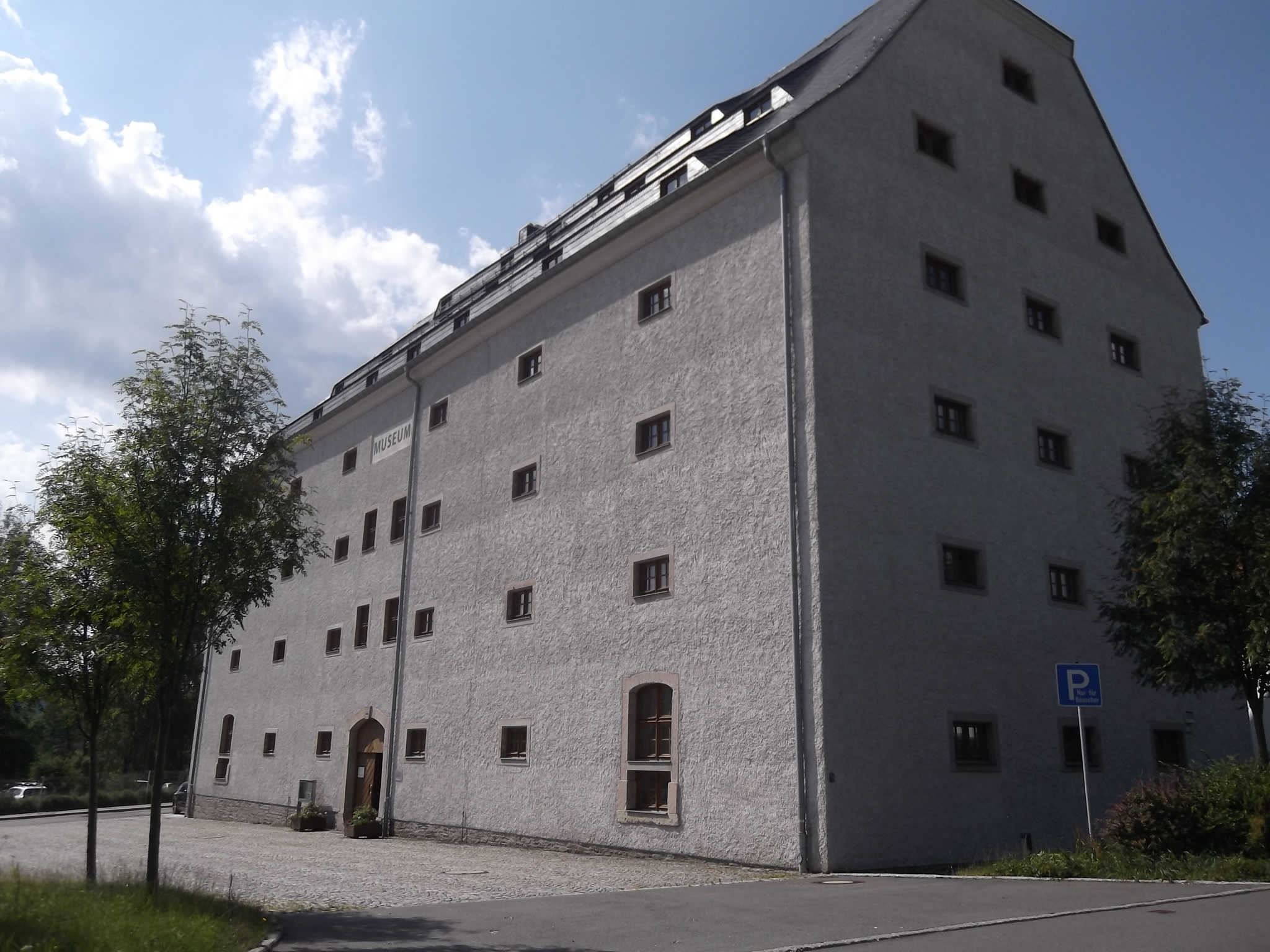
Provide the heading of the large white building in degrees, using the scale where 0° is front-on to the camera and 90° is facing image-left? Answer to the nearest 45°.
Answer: approximately 45°

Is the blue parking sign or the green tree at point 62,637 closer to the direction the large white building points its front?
the green tree

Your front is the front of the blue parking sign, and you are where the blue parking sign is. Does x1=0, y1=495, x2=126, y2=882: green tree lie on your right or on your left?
on your right

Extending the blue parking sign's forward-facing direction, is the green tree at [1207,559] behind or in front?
behind

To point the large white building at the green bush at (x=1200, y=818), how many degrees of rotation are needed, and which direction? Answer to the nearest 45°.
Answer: approximately 90° to its left

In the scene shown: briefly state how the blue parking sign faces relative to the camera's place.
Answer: facing the viewer

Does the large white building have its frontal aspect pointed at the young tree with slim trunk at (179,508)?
yes

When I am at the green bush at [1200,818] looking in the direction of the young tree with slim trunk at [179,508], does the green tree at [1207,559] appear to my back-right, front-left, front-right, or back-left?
back-right

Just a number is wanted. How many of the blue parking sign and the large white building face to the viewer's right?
0

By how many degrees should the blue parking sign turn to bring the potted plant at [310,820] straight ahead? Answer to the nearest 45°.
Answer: approximately 135° to its right

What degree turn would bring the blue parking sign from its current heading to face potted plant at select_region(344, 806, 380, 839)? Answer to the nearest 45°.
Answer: approximately 135° to its right

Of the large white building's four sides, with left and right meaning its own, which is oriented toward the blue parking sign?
left
